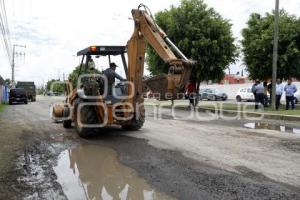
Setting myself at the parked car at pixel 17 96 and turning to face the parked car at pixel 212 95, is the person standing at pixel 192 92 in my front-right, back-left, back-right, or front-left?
front-right

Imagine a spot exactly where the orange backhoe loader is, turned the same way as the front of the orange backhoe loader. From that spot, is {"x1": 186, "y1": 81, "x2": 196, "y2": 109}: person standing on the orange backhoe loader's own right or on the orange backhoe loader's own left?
on the orange backhoe loader's own right

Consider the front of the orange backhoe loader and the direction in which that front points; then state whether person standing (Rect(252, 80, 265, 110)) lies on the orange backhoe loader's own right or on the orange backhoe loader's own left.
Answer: on the orange backhoe loader's own right

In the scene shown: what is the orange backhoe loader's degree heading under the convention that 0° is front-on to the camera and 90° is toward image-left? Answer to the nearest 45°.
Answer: approximately 135°

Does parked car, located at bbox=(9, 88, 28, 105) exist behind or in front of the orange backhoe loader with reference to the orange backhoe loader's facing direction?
in front

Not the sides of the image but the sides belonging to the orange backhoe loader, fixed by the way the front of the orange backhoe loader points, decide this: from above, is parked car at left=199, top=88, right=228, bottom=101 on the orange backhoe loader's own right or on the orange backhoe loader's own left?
on the orange backhoe loader's own right

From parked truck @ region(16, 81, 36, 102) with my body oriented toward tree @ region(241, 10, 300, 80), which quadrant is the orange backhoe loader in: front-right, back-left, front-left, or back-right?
front-right

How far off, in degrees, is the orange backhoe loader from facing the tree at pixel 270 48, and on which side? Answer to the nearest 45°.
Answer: approximately 90° to its right

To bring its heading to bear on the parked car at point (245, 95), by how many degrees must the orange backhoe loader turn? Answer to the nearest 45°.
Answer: approximately 90° to its right
